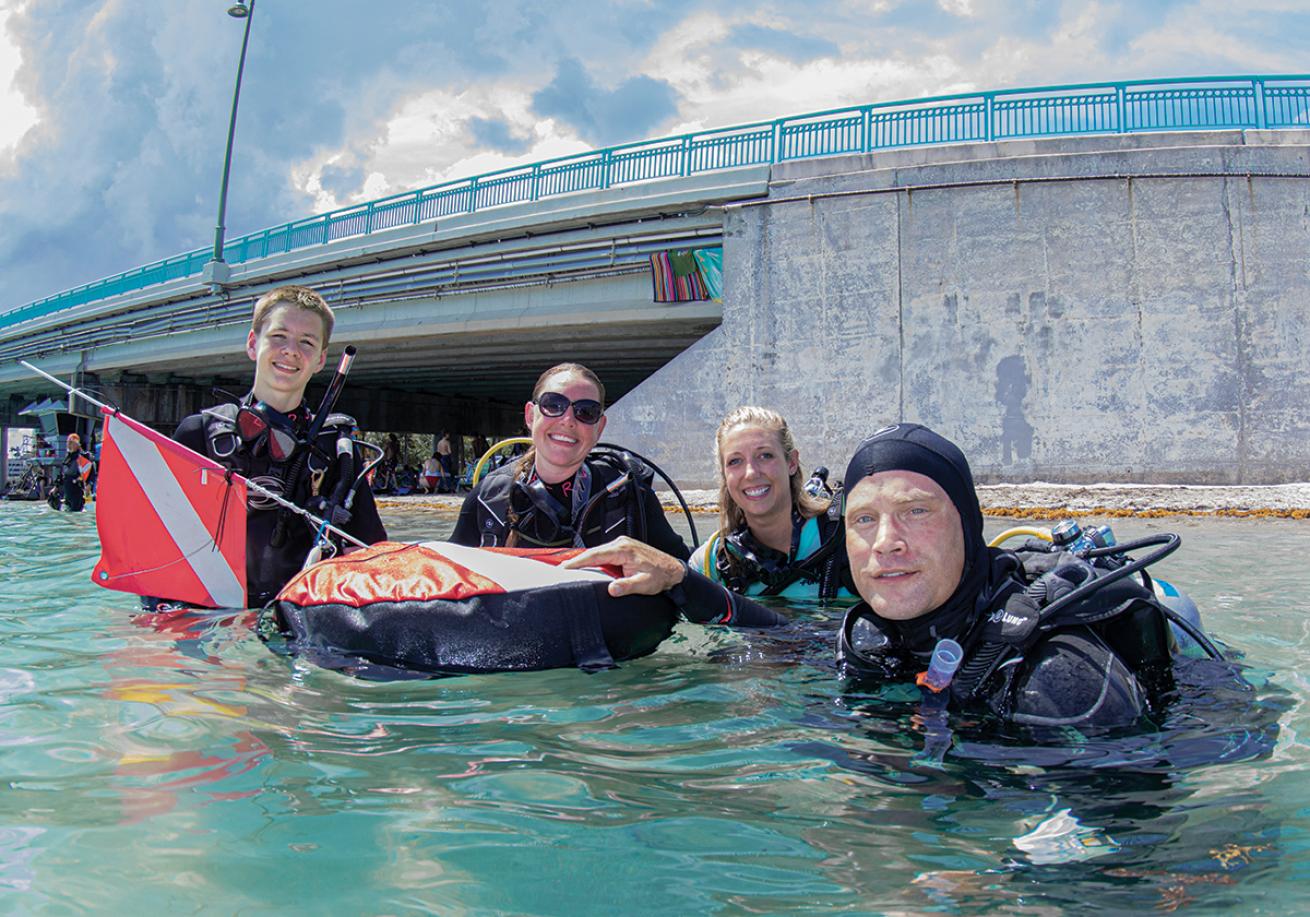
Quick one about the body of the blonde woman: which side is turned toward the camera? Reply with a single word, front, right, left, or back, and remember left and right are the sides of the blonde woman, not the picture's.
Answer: front

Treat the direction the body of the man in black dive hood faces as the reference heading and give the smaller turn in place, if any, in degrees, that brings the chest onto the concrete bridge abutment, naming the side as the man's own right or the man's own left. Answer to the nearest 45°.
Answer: approximately 135° to the man's own right

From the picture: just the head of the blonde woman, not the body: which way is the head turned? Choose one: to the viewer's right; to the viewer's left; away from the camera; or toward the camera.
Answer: toward the camera

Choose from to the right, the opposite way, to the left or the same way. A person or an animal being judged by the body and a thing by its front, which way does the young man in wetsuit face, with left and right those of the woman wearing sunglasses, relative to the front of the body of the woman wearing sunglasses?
the same way

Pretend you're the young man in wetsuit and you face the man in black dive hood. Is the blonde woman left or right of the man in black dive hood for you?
left

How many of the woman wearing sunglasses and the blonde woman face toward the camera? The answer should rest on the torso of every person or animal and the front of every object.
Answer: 2

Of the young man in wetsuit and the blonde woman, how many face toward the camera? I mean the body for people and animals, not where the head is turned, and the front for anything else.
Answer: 2

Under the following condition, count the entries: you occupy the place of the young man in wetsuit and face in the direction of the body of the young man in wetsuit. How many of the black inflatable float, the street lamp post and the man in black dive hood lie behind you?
1

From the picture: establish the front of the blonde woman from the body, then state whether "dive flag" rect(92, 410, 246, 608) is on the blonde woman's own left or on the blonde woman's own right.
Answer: on the blonde woman's own right

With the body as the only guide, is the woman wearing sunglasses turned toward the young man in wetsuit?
no

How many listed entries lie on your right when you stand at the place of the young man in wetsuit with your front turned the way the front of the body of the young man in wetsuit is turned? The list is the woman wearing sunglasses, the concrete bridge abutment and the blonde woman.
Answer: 0

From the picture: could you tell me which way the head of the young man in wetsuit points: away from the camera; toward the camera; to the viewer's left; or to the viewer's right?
toward the camera

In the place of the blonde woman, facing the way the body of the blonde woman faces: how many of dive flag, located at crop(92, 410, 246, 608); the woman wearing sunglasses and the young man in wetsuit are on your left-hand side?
0

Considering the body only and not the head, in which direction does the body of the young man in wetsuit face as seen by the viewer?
toward the camera

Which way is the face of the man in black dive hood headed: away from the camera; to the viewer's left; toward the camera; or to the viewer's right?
toward the camera
